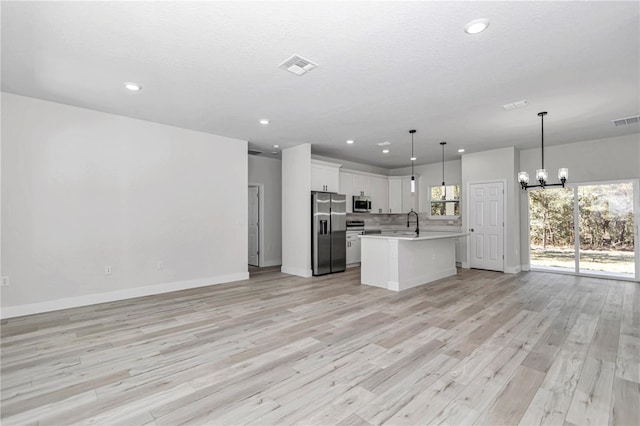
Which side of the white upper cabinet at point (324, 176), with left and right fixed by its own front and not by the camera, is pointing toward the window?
left

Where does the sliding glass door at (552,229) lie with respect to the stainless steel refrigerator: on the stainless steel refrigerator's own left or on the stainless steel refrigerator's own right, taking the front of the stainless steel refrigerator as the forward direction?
on the stainless steel refrigerator's own left

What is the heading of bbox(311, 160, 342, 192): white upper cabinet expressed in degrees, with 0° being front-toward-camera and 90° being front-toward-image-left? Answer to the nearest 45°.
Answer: approximately 315°

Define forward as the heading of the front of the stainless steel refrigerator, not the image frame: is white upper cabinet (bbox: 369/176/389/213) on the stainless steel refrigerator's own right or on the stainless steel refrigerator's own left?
on the stainless steel refrigerator's own left

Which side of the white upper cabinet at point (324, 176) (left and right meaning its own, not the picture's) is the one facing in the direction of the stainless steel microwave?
left

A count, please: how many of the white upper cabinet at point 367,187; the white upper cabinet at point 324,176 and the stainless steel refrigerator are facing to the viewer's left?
0

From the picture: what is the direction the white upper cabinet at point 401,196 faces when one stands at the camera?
facing the viewer and to the left of the viewer

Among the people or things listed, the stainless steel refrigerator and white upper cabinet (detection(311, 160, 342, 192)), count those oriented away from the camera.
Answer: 0

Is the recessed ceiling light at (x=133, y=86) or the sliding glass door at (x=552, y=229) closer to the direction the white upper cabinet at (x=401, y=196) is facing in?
the recessed ceiling light

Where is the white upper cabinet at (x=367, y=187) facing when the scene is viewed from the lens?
facing the viewer and to the right of the viewer

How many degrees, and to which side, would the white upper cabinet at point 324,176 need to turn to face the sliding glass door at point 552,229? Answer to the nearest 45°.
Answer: approximately 45° to its left
